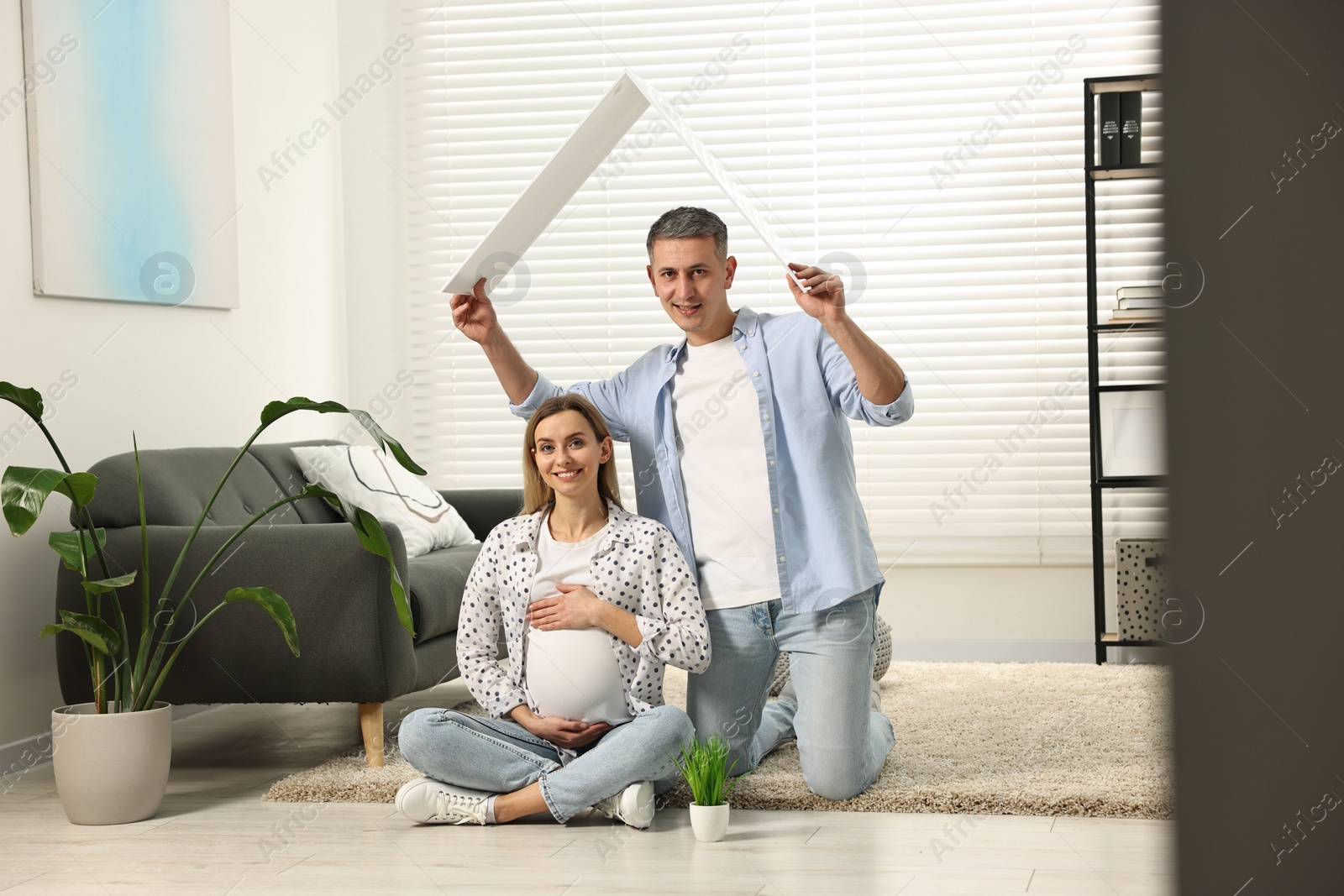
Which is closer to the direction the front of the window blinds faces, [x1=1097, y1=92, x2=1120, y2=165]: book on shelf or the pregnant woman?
the pregnant woman

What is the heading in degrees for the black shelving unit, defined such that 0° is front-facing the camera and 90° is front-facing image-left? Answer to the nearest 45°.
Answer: approximately 0°

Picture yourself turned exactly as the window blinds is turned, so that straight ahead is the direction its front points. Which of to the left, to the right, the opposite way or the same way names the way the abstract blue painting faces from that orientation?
to the left

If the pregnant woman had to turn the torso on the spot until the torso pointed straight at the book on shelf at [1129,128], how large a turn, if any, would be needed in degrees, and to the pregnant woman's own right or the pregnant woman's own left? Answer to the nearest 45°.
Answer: approximately 135° to the pregnant woman's own left

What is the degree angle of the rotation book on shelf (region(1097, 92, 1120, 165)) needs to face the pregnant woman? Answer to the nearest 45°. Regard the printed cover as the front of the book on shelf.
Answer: approximately 45° to its right

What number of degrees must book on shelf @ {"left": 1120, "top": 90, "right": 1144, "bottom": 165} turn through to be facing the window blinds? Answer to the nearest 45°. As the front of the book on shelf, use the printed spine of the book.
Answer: approximately 90° to its right

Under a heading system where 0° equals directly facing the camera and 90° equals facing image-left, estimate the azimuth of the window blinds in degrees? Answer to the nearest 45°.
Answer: approximately 0°

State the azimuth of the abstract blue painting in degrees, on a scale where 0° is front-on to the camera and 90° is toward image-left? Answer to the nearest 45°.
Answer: approximately 315°

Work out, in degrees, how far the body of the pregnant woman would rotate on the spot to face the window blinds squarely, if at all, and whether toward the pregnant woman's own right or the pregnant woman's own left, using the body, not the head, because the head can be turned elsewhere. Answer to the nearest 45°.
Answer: approximately 135° to the pregnant woman's own left
